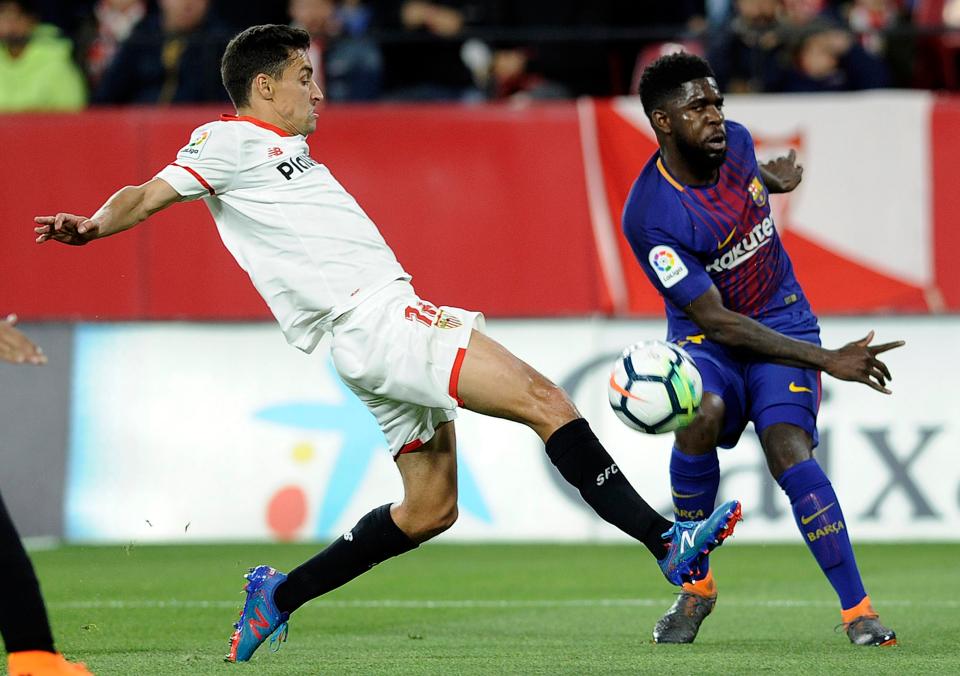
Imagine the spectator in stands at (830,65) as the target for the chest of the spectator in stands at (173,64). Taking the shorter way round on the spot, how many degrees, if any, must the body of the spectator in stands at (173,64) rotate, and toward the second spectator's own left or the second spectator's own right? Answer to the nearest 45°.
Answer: approximately 90° to the second spectator's own left

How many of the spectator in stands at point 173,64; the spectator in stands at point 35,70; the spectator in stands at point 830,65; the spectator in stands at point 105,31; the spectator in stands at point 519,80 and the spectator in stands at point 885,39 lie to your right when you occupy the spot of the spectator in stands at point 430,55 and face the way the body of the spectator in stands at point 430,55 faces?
3

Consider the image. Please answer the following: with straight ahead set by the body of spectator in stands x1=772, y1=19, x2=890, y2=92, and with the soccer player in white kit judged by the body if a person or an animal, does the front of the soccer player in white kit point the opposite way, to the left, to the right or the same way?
to the left

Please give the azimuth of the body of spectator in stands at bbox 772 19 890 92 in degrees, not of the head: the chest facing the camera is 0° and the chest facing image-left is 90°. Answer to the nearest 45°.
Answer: approximately 0°

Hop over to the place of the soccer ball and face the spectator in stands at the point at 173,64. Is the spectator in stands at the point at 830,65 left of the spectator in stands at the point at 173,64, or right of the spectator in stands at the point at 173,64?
right

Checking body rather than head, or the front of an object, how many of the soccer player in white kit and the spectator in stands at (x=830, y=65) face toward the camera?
1

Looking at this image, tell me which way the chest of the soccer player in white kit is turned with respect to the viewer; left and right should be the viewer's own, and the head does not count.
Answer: facing to the right of the viewer

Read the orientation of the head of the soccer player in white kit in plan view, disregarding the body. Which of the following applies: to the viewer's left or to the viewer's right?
to the viewer's right

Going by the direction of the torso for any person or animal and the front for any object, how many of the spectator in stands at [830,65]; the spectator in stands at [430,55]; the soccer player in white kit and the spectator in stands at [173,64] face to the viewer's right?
1

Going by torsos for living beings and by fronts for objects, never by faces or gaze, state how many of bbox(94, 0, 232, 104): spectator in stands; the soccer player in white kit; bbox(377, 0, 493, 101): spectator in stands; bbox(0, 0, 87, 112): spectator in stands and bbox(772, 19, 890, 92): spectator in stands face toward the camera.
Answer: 4
